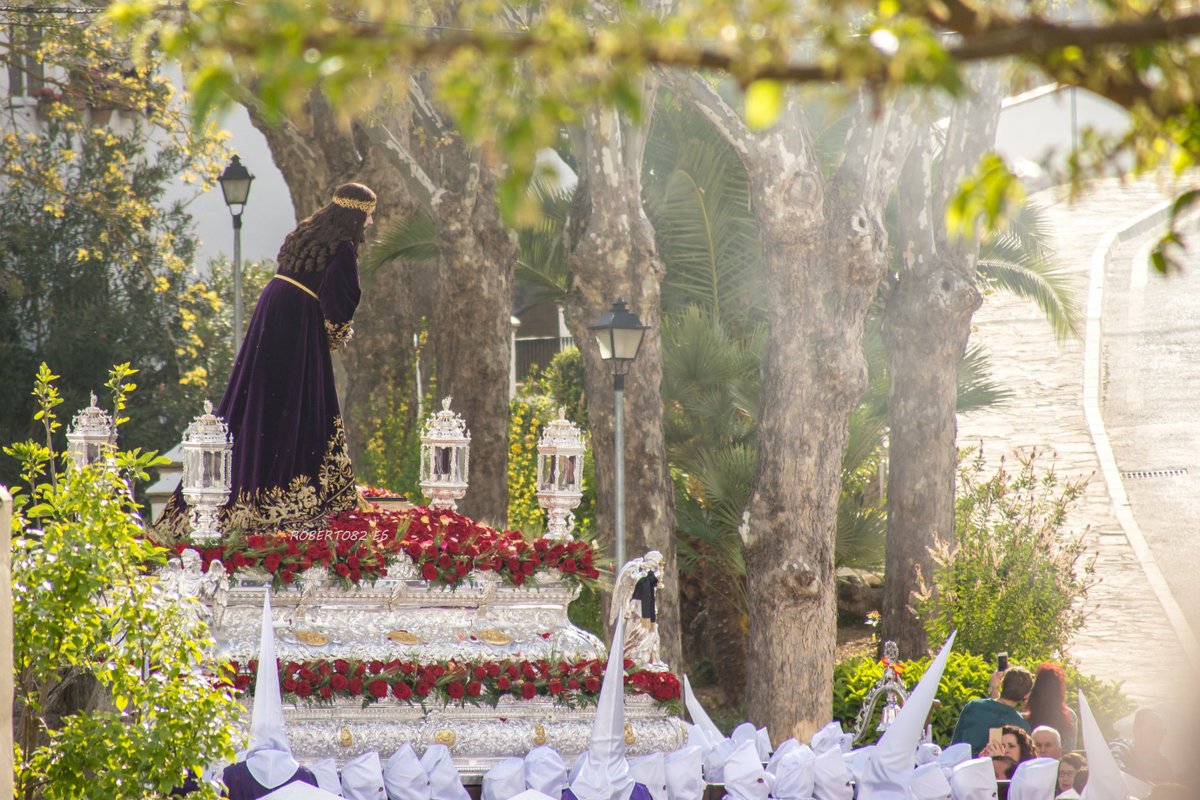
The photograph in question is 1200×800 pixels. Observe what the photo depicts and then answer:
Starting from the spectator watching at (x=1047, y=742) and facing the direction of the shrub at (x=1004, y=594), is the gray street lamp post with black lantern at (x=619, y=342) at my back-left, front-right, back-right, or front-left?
front-left

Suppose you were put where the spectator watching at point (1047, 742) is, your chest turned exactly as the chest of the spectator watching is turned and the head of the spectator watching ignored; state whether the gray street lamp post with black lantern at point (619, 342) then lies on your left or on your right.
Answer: on your right

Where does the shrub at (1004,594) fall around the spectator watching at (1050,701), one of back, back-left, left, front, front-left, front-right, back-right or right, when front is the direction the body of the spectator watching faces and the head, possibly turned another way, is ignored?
front

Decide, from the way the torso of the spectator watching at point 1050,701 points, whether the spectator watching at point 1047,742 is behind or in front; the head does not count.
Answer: behind

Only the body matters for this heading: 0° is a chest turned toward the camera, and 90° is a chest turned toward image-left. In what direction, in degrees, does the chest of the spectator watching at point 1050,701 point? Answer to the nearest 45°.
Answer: approximately 180°

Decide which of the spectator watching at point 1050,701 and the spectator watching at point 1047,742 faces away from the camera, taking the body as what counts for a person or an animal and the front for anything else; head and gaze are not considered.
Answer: the spectator watching at point 1050,701

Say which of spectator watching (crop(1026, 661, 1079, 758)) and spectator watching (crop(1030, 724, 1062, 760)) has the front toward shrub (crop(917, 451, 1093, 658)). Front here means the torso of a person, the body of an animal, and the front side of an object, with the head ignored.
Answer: spectator watching (crop(1026, 661, 1079, 758))

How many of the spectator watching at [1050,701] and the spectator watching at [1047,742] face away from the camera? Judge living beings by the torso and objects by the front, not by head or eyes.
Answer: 1
